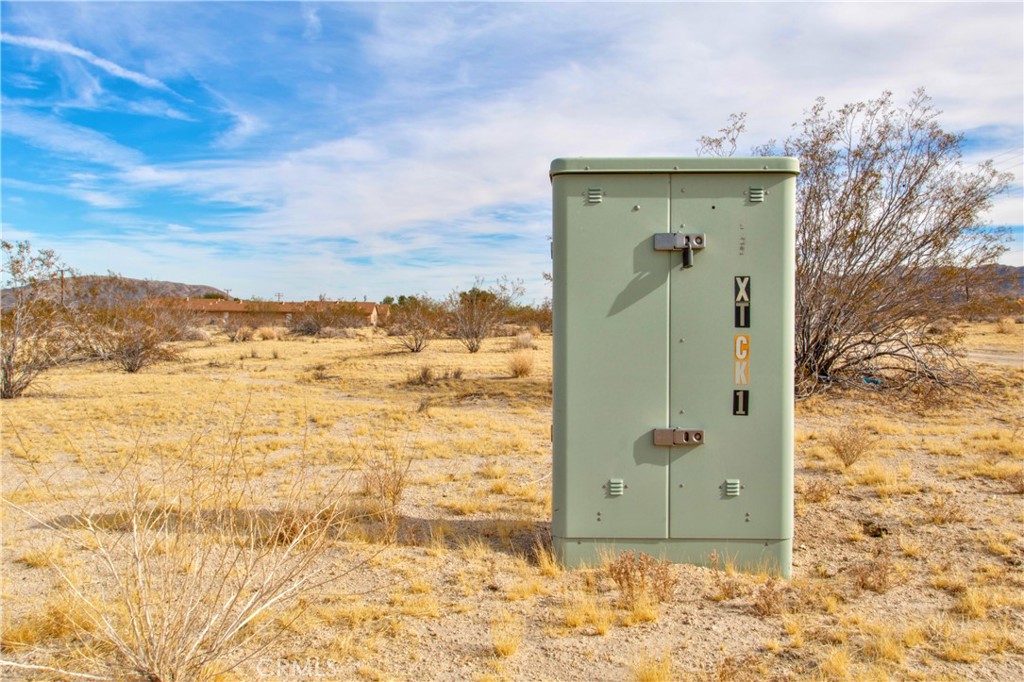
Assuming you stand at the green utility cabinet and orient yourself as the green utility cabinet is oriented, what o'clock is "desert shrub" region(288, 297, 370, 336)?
The desert shrub is roughly at 5 o'clock from the green utility cabinet.

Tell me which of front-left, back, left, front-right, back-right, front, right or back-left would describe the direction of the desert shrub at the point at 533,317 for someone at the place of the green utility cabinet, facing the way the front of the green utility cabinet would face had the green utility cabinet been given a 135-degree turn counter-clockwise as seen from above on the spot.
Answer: front-left

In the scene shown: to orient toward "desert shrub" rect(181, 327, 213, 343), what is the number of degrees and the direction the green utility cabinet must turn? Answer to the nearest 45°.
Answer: approximately 135° to its right

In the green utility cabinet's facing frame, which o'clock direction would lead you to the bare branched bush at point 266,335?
The bare branched bush is roughly at 5 o'clock from the green utility cabinet.

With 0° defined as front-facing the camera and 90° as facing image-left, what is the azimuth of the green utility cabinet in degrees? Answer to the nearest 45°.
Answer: approximately 0°

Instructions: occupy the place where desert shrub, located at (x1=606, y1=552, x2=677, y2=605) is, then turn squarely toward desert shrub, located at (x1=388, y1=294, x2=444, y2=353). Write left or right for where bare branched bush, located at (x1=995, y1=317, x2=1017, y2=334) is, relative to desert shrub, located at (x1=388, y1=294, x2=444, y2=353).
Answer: right

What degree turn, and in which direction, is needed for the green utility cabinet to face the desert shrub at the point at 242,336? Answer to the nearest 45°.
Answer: approximately 135° to its right

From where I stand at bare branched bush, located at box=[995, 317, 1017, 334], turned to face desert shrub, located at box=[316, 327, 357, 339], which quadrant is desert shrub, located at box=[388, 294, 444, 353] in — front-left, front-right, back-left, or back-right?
front-left

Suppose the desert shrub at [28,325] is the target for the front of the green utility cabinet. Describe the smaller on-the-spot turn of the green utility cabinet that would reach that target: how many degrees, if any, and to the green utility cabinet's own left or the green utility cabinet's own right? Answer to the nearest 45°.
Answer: approximately 135° to the green utility cabinet's own right

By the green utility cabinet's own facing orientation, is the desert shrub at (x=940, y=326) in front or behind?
behind

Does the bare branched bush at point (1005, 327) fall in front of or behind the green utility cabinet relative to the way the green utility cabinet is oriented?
behind

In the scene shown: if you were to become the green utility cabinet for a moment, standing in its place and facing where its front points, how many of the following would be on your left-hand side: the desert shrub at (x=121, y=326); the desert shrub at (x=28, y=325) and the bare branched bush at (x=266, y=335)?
0

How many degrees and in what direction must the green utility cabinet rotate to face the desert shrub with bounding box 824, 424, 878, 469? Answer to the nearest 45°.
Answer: approximately 135° to its left

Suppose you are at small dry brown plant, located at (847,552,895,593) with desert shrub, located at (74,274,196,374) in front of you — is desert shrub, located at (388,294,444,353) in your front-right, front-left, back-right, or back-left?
front-right
